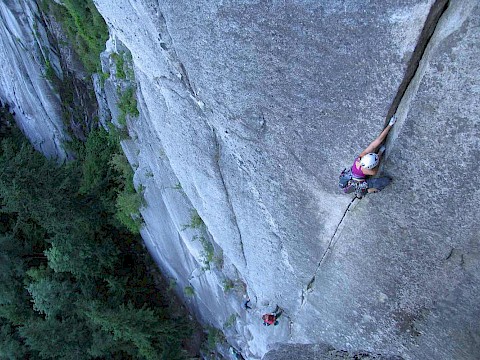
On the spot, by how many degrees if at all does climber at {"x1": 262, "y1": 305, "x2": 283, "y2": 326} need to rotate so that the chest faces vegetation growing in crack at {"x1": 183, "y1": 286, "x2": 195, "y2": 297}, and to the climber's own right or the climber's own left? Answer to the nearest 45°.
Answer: approximately 90° to the climber's own left

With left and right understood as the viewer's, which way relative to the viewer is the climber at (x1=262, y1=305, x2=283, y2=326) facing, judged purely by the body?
facing away from the viewer and to the right of the viewer

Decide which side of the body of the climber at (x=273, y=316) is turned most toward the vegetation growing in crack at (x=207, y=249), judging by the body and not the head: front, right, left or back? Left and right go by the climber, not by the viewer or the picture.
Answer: left
